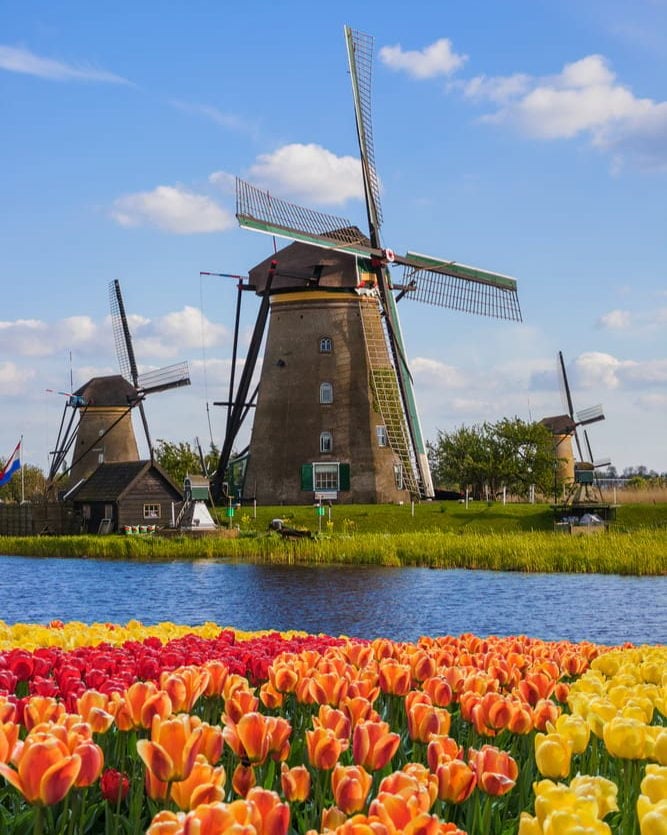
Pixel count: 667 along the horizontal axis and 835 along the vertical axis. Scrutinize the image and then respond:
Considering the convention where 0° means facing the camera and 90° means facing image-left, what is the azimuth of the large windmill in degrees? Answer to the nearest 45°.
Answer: approximately 315°

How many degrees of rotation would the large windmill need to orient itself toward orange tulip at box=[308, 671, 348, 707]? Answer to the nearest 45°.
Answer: approximately 45° to its right

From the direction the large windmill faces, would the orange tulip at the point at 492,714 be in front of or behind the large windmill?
in front

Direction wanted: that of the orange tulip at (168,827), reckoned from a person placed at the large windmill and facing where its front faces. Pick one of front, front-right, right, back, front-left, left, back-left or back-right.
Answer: front-right

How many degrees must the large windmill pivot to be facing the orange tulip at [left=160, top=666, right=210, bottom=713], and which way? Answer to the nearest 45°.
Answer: approximately 45° to its right

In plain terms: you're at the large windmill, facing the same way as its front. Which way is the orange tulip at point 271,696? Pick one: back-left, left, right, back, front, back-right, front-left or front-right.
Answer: front-right

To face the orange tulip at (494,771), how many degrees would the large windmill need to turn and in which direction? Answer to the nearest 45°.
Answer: approximately 45° to its right

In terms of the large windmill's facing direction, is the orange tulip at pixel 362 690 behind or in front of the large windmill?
in front

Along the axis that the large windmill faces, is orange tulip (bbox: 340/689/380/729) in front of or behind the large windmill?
in front

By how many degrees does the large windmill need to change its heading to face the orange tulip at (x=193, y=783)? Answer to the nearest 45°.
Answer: approximately 45° to its right

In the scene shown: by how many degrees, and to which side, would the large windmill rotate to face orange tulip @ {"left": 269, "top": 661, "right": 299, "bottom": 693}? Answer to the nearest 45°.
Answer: approximately 45° to its right

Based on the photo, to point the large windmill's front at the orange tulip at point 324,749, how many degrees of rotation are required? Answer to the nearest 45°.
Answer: approximately 45° to its right

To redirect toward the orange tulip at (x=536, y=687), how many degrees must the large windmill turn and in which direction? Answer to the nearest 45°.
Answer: approximately 45° to its right
